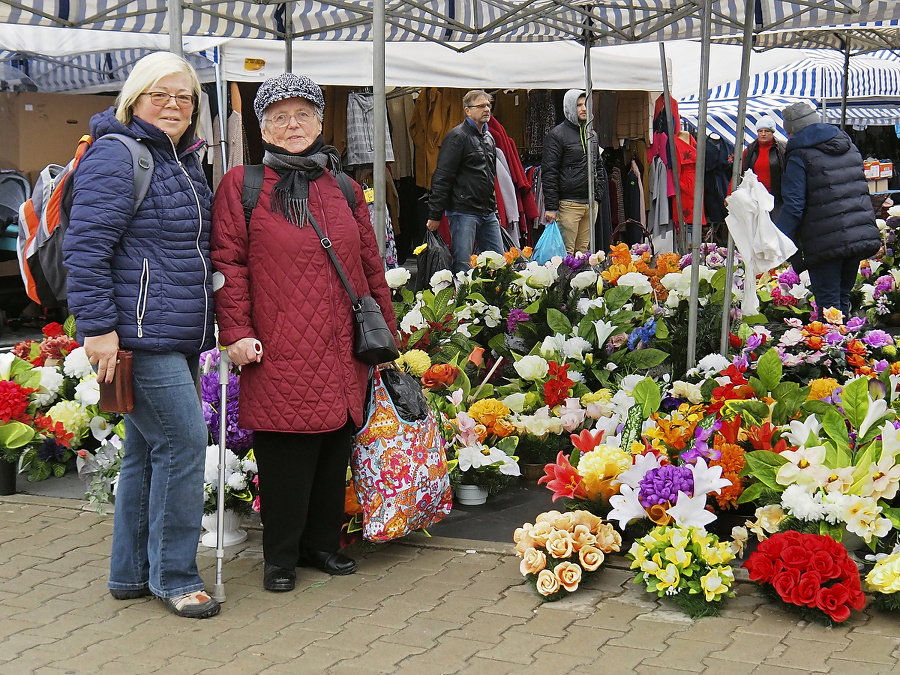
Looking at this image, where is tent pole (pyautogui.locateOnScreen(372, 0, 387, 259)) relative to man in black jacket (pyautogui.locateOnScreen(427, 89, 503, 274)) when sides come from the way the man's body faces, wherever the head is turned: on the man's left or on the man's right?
on the man's right

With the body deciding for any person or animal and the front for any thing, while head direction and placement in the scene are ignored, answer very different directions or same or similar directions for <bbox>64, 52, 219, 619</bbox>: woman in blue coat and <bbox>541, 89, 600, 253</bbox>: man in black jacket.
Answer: same or similar directions

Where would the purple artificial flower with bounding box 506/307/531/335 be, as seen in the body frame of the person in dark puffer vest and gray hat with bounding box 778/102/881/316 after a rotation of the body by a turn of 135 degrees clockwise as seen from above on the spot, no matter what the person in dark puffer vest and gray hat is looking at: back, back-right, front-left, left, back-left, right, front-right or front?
back-right

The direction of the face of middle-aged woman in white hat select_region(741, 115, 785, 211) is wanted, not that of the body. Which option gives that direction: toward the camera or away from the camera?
toward the camera

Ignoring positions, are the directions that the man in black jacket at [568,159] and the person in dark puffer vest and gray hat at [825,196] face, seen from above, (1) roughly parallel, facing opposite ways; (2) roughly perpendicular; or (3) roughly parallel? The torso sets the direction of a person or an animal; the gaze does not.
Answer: roughly parallel, facing opposite ways

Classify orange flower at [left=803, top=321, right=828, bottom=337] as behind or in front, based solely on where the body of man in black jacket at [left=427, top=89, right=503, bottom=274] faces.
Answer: in front

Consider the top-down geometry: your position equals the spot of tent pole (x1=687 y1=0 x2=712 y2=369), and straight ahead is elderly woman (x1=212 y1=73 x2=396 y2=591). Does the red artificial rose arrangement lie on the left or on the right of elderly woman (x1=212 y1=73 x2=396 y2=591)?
left

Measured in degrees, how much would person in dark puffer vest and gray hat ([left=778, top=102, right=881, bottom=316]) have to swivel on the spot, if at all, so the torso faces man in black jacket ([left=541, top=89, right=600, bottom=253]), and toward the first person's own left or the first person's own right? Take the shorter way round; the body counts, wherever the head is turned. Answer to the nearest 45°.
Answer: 0° — they already face them

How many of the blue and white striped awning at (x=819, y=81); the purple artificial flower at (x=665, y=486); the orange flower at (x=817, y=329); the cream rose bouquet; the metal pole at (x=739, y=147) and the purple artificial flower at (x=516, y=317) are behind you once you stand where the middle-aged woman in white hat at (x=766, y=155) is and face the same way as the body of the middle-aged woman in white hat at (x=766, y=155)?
1

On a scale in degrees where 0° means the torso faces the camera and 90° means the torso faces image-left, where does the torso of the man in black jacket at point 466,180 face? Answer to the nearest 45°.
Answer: approximately 315°

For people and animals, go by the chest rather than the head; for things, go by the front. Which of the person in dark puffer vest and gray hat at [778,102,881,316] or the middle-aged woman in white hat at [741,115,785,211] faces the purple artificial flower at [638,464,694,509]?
the middle-aged woman in white hat

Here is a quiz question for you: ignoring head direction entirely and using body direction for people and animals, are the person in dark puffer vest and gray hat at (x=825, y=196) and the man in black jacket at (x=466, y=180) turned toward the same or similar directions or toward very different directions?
very different directions

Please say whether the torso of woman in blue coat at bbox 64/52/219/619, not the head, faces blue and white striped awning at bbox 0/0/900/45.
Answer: no

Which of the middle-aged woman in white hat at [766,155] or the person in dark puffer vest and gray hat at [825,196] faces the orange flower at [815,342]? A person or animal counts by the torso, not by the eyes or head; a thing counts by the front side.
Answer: the middle-aged woman in white hat

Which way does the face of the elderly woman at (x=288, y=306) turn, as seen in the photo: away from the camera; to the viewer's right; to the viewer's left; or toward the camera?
toward the camera

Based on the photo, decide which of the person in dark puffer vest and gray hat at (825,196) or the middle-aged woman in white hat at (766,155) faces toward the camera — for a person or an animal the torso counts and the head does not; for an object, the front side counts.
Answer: the middle-aged woman in white hat

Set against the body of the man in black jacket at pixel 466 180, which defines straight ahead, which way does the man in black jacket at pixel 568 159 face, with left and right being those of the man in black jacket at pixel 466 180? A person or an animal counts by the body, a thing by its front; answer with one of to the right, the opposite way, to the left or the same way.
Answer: the same way

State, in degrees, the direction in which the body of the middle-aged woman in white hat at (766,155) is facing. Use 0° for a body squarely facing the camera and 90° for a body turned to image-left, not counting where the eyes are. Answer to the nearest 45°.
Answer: approximately 0°

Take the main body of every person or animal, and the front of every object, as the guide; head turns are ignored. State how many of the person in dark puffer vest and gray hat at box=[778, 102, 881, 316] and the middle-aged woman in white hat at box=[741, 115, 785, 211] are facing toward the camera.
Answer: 1
